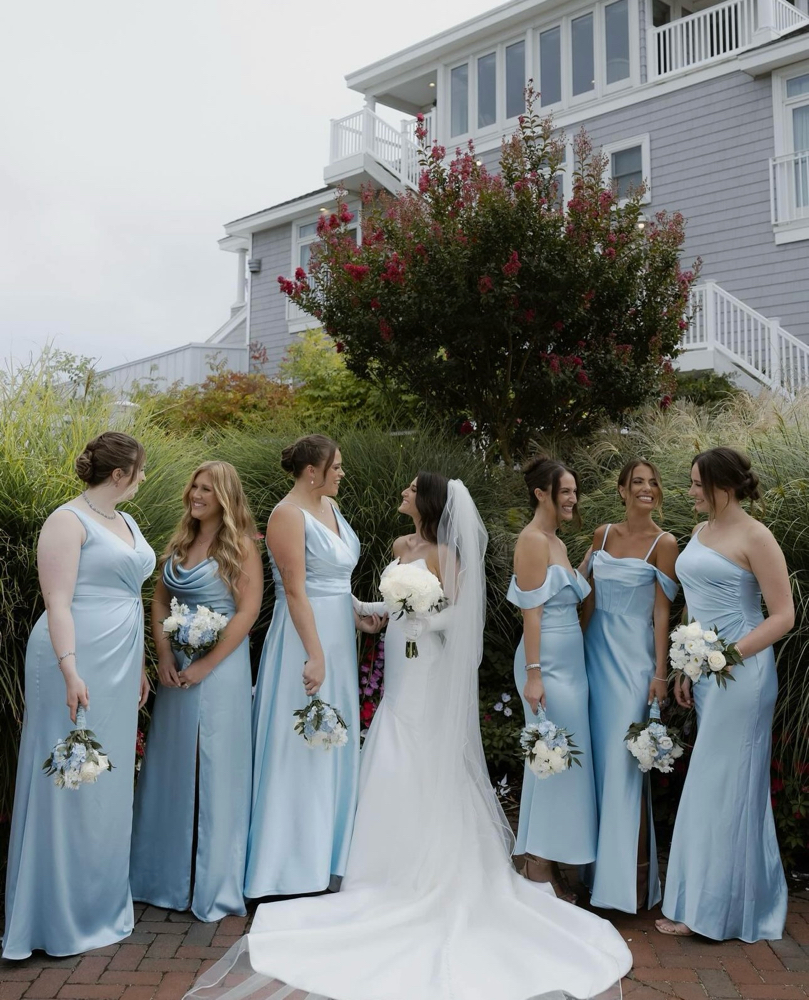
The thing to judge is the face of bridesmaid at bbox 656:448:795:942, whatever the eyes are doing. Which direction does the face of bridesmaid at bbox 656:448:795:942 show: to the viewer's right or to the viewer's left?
to the viewer's left

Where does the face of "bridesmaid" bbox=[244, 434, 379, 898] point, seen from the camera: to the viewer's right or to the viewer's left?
to the viewer's right

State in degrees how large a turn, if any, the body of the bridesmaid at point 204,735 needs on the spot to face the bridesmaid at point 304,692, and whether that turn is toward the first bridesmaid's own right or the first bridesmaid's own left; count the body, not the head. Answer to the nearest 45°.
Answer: approximately 135° to the first bridesmaid's own left

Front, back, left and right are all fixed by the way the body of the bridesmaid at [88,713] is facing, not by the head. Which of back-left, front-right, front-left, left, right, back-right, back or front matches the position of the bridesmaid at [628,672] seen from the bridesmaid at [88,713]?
front-left

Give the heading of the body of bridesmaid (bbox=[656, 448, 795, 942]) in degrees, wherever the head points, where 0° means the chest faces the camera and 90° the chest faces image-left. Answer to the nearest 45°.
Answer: approximately 45°

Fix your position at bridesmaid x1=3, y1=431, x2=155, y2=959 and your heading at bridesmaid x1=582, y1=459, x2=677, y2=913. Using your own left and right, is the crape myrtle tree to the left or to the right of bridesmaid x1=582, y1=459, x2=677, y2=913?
left

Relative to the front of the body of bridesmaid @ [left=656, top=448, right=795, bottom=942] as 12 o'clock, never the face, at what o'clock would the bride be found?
The bride is roughly at 1 o'clock from the bridesmaid.

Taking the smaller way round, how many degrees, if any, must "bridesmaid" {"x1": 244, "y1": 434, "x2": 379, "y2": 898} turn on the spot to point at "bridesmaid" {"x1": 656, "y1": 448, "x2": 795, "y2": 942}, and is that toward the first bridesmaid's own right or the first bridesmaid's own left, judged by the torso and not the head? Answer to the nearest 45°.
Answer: approximately 45° to the first bridesmaid's own left

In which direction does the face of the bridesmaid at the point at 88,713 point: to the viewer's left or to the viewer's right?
to the viewer's right
